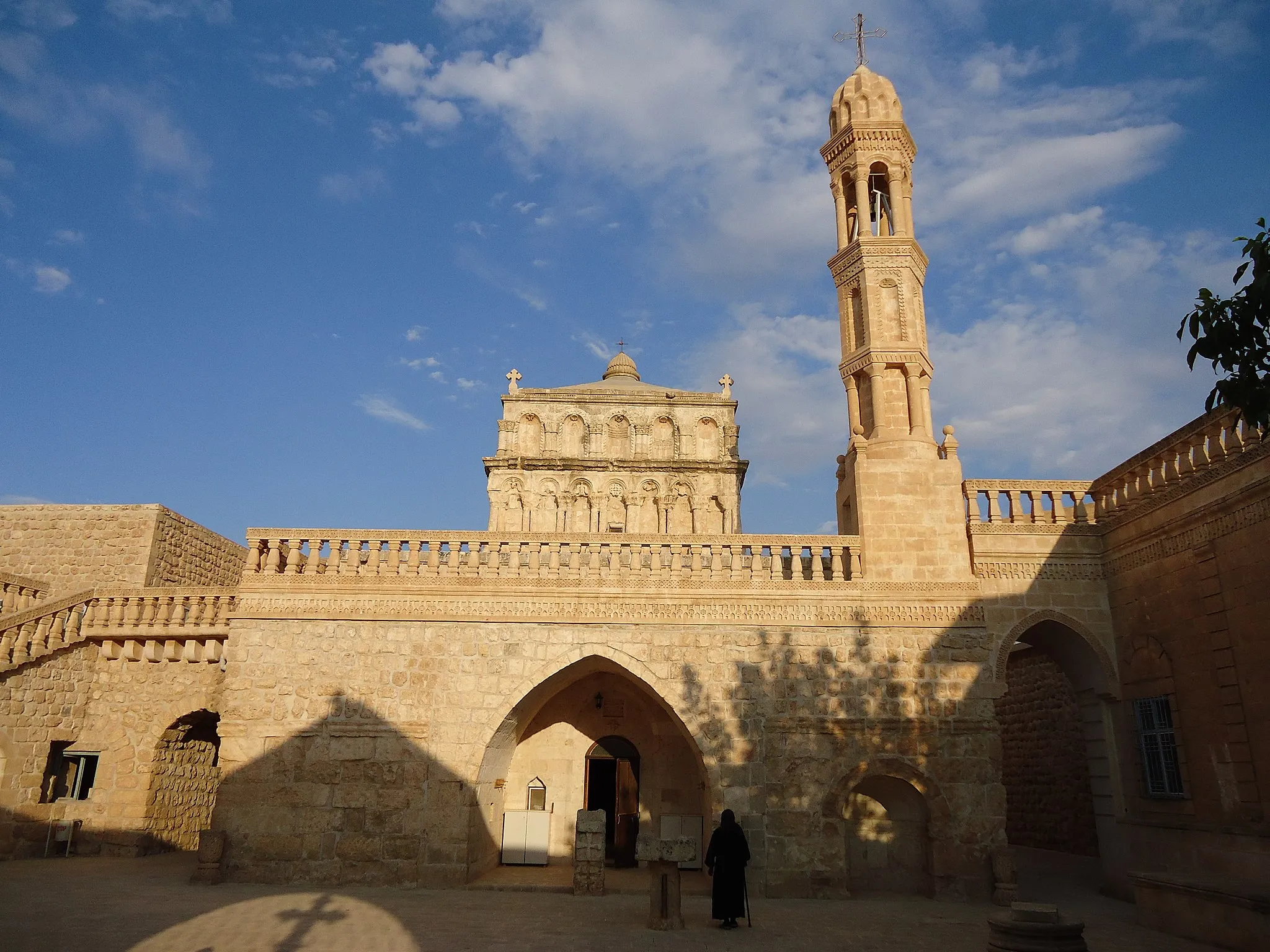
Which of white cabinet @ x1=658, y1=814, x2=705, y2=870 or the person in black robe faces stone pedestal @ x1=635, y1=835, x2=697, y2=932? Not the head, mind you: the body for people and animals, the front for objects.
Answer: the white cabinet

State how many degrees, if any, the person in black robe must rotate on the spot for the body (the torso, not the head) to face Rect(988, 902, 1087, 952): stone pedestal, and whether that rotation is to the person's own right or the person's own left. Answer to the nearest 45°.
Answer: approximately 135° to the person's own right

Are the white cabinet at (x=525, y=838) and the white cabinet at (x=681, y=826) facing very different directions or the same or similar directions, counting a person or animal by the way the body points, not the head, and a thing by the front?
same or similar directions

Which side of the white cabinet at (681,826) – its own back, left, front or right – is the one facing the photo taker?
front

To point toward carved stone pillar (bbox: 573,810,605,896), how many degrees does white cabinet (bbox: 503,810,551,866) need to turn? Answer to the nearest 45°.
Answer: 0° — it already faces it

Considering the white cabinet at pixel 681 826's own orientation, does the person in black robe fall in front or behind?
in front

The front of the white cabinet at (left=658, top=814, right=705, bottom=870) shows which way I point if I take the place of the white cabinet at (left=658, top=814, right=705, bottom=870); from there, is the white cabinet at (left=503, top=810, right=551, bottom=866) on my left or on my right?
on my right

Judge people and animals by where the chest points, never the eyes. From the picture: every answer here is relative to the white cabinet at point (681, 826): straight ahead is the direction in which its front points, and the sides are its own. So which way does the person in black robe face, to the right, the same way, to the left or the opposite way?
the opposite way

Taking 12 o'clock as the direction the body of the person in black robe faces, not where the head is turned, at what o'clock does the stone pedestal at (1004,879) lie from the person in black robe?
The stone pedestal is roughly at 2 o'clock from the person in black robe.

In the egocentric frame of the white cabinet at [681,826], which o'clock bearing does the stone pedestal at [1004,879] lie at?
The stone pedestal is roughly at 10 o'clock from the white cabinet.

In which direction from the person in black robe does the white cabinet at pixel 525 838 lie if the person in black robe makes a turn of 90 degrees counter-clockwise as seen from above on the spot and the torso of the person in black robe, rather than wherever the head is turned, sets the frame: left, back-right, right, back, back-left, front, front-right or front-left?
front-right

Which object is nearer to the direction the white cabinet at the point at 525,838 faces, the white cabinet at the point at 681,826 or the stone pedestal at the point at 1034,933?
the stone pedestal

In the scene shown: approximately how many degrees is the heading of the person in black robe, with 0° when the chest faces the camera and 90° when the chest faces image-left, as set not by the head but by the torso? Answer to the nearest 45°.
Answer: approximately 180°

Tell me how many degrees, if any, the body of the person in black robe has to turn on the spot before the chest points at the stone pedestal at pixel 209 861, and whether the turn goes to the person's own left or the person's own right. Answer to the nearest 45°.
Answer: approximately 90° to the person's own left

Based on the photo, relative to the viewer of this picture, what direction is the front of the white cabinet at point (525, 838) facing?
facing the viewer
